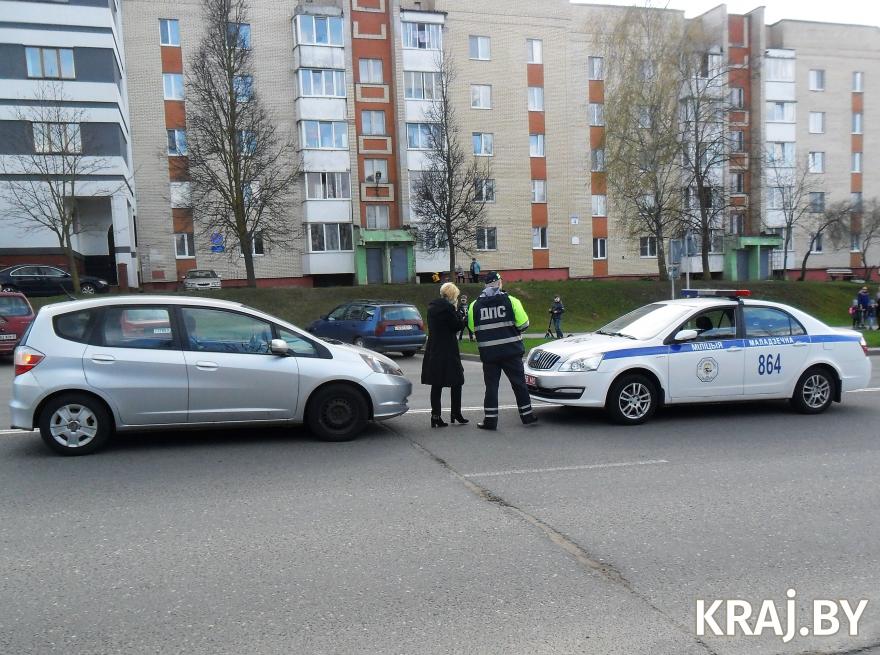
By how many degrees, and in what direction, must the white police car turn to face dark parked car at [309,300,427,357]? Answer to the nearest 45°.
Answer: approximately 90° to its right

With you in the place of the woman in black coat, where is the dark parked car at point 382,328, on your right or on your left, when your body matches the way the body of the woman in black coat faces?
on your left

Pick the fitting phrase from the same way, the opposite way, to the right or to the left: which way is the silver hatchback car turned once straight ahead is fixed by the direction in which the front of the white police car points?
the opposite way

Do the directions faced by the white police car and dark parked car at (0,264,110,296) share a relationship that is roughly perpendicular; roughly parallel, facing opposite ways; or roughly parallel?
roughly parallel, facing opposite ways

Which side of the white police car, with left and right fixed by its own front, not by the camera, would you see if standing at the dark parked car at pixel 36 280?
right

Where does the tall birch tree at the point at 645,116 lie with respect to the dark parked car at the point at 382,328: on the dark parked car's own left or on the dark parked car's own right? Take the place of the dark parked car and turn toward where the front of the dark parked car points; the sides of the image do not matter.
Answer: on the dark parked car's own right

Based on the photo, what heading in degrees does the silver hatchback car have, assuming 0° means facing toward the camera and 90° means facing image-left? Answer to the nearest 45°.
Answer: approximately 270°

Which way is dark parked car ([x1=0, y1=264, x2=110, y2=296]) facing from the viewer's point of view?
to the viewer's right

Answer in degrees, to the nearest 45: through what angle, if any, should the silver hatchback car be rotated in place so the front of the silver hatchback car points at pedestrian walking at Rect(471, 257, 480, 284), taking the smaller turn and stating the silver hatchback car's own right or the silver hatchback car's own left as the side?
approximately 45° to the silver hatchback car's own left

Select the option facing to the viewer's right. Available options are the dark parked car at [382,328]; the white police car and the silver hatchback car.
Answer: the silver hatchback car

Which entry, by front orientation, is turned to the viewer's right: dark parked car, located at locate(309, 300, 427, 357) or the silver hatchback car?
the silver hatchback car

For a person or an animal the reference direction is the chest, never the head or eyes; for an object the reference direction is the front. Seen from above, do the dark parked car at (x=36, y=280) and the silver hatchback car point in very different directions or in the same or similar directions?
same or similar directions
